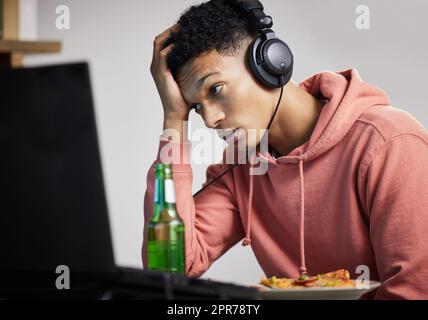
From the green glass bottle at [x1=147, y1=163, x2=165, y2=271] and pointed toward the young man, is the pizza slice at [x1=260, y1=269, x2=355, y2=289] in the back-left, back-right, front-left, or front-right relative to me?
front-right

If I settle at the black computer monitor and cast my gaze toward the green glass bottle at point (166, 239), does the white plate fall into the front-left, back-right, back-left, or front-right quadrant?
front-right

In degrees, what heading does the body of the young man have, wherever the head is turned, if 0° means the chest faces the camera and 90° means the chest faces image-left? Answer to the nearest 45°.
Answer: approximately 45°
